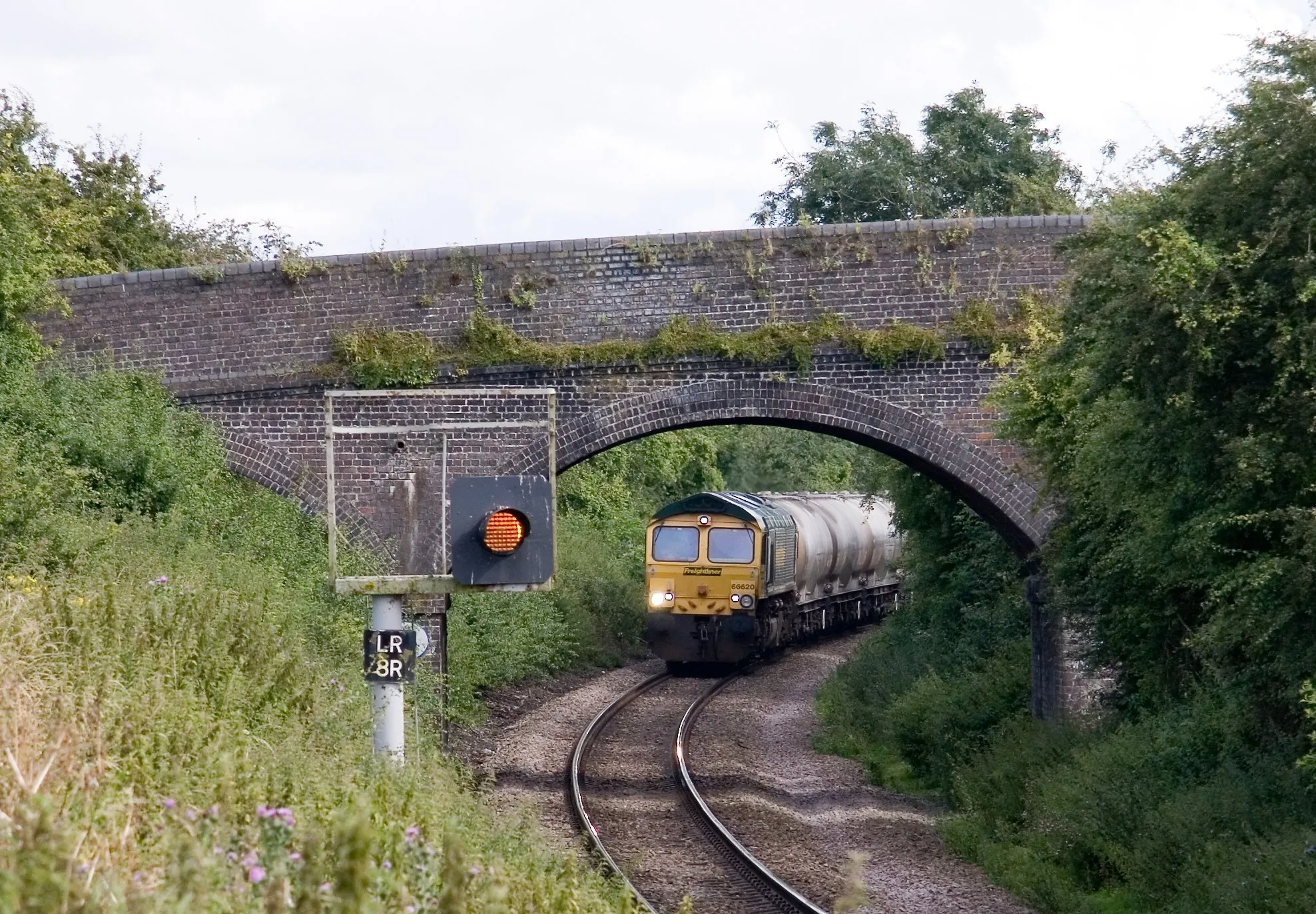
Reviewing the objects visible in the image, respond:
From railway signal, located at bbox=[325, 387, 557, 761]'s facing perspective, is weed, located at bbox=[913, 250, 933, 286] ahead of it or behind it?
behind

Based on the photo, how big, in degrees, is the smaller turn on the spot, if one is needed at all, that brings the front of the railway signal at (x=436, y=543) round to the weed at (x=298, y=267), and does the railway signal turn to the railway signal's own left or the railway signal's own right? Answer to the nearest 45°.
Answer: approximately 180°

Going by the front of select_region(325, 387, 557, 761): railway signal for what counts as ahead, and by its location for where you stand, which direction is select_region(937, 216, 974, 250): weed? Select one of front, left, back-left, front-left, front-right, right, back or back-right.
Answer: back-left

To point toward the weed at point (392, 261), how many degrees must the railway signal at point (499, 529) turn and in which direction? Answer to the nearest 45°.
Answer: approximately 180°

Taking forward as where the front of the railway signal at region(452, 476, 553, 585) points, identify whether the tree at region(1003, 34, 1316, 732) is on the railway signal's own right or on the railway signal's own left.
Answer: on the railway signal's own left

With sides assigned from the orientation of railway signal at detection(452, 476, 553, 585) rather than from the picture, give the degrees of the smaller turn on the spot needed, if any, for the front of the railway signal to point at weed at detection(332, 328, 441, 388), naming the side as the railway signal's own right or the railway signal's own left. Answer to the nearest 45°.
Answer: approximately 180°

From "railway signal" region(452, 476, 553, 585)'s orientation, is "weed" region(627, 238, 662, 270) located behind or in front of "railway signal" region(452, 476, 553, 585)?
behind

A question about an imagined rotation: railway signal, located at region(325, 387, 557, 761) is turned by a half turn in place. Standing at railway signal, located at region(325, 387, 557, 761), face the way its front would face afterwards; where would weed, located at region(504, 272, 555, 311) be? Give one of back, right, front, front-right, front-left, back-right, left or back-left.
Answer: front

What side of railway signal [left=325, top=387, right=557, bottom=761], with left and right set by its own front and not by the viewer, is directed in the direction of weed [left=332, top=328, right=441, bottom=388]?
back

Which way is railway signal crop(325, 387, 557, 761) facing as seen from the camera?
toward the camera

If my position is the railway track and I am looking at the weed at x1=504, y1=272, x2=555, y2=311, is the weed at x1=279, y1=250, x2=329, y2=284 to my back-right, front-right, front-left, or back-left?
front-left

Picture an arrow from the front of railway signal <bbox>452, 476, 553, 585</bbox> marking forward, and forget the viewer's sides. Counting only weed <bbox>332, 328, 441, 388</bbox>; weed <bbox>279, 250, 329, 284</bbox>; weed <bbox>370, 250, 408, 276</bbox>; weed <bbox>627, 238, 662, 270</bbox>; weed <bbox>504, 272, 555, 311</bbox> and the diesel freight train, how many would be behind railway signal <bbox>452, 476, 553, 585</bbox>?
6

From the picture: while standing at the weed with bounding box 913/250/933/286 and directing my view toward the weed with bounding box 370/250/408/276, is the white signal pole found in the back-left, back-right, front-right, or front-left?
front-left

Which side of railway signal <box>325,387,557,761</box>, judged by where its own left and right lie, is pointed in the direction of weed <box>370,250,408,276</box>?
back

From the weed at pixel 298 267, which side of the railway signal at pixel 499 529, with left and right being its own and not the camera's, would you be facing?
back
